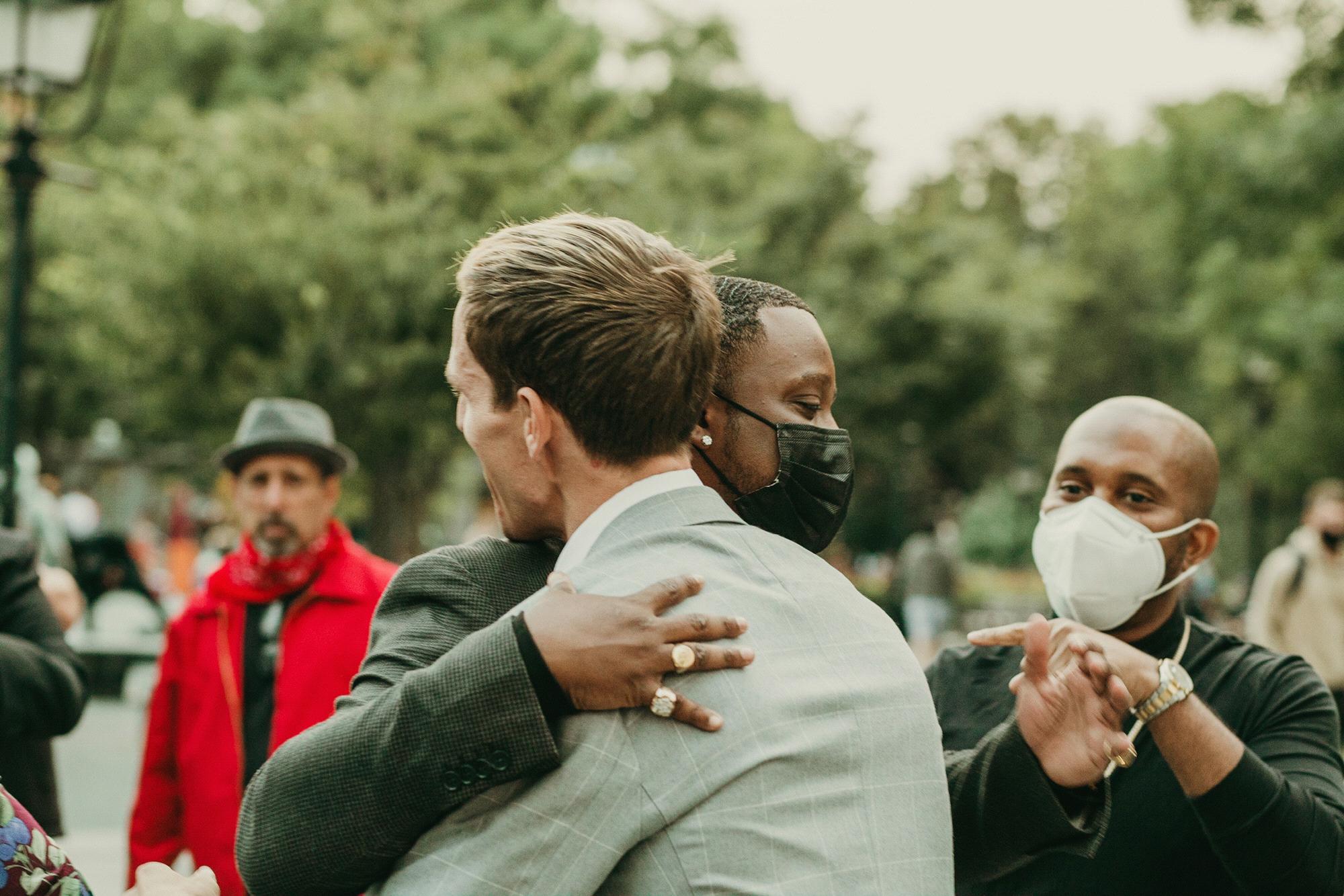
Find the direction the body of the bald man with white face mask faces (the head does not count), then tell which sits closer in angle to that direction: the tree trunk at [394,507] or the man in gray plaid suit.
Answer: the man in gray plaid suit

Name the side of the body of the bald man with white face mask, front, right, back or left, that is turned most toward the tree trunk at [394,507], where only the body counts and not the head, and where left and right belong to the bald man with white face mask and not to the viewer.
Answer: right

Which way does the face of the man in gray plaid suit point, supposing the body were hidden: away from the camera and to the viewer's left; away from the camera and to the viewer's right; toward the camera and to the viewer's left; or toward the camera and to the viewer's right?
away from the camera and to the viewer's left

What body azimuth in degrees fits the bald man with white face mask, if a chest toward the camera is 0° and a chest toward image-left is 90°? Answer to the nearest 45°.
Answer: approximately 45°

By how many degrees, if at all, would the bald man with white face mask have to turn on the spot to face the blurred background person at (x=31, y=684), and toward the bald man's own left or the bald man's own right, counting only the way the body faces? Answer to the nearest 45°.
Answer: approximately 45° to the bald man's own right

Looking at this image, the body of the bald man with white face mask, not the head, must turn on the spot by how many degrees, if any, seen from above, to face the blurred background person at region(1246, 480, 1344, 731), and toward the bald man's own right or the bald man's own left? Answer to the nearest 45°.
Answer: approximately 135° to the bald man's own right

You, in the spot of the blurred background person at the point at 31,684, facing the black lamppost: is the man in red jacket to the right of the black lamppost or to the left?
right

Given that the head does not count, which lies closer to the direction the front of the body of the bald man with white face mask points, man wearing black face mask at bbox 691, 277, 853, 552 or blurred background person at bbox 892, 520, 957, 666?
the man wearing black face mask

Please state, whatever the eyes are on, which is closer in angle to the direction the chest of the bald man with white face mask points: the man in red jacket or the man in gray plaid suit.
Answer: the man in gray plaid suit
